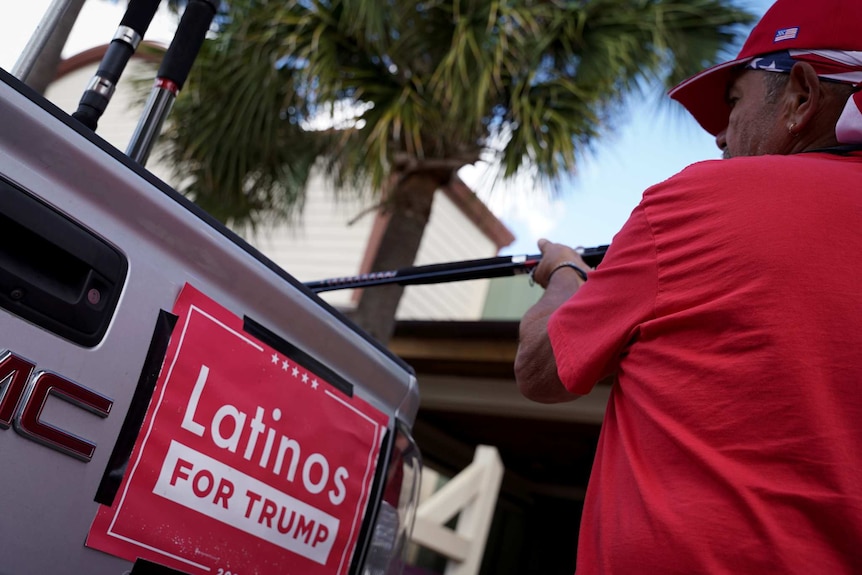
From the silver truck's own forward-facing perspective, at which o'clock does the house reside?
The house is roughly at 2 o'clock from the silver truck.

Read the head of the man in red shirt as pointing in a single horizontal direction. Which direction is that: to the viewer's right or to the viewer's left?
to the viewer's left

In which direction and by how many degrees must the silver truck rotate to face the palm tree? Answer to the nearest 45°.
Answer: approximately 45° to its right

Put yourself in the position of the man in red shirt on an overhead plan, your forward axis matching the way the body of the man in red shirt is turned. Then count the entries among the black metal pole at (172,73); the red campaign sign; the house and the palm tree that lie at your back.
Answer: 0

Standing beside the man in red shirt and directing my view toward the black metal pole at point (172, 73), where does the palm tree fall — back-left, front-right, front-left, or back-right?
front-right

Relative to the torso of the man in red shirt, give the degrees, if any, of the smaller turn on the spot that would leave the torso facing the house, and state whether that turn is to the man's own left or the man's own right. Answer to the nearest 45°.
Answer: approximately 45° to the man's own right

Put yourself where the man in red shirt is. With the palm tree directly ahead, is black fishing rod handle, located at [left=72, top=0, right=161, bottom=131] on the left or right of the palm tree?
left

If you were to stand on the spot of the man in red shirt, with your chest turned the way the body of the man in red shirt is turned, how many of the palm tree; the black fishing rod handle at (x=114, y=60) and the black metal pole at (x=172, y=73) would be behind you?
0

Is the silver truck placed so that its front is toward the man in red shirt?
no

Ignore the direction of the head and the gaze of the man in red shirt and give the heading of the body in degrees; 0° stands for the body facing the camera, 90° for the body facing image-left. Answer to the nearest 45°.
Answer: approximately 135°

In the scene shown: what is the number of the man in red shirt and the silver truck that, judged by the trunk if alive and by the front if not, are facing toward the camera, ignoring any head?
0

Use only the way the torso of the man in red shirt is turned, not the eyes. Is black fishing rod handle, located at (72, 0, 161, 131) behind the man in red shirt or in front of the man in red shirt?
in front

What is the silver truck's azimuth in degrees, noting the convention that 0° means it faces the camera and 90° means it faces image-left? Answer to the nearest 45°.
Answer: approximately 135°

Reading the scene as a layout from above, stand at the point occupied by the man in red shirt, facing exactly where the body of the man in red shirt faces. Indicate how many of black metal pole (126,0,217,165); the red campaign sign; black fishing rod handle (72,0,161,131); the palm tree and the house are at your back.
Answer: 0
